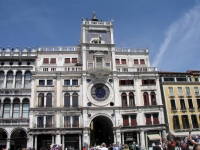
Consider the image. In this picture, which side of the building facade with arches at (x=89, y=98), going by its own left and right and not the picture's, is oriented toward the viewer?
front
